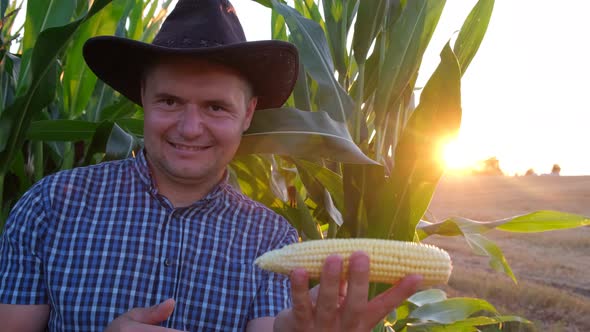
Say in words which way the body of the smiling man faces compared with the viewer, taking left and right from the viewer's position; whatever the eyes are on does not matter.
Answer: facing the viewer
